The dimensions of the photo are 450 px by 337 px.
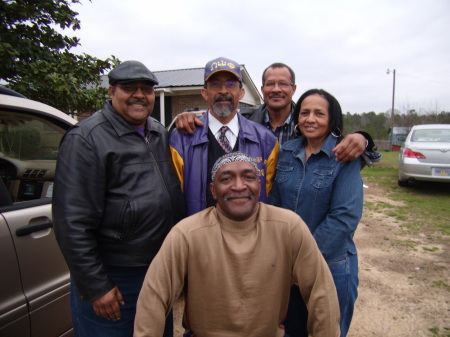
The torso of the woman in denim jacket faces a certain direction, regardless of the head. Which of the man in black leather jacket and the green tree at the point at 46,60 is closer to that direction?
the man in black leather jacket

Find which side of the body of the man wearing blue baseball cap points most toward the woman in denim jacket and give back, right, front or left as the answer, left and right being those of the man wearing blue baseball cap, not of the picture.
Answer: left

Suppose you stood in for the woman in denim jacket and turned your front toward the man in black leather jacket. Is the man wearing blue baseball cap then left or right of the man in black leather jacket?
right

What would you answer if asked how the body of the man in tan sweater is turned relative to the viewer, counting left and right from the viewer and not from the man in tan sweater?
facing the viewer

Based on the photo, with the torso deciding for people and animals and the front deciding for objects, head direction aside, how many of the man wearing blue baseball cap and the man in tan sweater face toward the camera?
2

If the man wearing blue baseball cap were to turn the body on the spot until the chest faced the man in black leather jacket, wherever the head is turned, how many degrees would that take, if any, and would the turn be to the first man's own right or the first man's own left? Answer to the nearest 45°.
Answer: approximately 45° to the first man's own right

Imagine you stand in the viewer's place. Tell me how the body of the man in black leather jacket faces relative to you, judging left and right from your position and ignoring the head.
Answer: facing the viewer and to the right of the viewer

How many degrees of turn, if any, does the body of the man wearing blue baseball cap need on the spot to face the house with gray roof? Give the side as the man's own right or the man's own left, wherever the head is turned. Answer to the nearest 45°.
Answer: approximately 180°

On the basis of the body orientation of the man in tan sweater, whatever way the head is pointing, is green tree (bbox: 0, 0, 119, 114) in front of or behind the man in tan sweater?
behind

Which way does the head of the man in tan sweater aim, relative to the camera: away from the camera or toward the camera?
toward the camera

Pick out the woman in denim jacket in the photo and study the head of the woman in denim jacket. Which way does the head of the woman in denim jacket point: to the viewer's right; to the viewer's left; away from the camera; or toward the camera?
toward the camera

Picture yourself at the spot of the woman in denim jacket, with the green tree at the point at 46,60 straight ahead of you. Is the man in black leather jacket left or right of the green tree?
left

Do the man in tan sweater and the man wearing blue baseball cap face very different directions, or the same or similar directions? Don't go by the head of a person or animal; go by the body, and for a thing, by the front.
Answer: same or similar directions

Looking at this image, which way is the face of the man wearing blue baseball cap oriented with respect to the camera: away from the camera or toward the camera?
toward the camera
